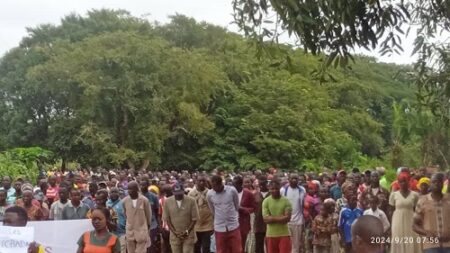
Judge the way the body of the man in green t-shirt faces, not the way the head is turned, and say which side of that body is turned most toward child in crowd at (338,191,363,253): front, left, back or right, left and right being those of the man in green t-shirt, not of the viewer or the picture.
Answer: left

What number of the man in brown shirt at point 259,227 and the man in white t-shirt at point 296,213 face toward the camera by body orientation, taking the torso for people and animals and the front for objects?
2

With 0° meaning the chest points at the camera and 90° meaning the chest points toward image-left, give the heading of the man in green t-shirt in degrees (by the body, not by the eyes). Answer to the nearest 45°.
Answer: approximately 0°

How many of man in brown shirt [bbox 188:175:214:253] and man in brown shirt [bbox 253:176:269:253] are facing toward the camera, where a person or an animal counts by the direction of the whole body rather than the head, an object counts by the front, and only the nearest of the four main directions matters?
2
